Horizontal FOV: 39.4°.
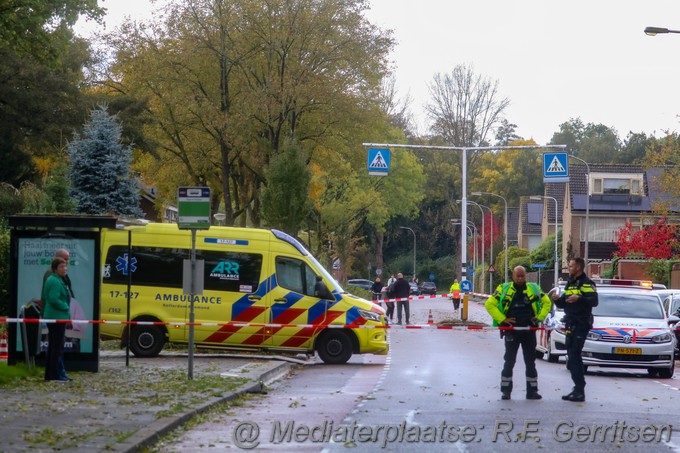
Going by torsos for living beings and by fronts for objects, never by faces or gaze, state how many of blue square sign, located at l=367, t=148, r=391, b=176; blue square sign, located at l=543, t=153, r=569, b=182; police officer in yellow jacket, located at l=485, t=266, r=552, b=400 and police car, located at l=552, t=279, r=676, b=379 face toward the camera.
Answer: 4

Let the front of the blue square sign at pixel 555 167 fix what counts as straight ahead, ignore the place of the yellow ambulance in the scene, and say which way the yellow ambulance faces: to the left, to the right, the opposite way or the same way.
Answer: to the left

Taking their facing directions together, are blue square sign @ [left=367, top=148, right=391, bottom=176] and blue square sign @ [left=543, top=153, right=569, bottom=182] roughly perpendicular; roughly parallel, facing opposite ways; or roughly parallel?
roughly parallel

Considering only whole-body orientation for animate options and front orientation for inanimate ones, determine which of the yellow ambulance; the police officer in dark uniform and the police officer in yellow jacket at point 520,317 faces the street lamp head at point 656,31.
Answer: the yellow ambulance

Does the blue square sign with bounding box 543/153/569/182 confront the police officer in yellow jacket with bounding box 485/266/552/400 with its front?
yes

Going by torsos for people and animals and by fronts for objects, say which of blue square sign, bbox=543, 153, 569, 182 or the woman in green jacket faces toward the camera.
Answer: the blue square sign

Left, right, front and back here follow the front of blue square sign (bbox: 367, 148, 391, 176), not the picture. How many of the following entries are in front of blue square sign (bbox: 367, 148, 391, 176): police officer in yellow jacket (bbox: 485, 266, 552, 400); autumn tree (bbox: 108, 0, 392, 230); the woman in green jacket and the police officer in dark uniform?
3

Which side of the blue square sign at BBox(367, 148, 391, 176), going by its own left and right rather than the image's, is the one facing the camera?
front

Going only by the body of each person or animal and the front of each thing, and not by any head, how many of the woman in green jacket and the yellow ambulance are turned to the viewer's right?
2

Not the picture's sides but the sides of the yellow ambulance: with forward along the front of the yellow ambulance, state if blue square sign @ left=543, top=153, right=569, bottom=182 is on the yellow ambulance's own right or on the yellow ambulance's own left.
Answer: on the yellow ambulance's own left

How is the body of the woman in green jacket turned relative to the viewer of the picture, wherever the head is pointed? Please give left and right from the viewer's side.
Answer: facing to the right of the viewer

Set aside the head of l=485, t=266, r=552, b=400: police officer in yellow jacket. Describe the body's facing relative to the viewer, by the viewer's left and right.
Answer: facing the viewer

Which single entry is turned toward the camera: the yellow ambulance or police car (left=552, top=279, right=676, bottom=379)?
the police car

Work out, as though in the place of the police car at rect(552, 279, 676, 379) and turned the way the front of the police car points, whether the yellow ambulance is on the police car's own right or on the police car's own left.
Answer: on the police car's own right

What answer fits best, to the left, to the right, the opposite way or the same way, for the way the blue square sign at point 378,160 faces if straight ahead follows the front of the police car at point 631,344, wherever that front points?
the same way

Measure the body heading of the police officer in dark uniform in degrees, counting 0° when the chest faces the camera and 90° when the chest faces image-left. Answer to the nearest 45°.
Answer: approximately 45°

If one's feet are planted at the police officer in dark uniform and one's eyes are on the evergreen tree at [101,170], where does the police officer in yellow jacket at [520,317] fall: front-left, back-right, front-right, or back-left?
front-left

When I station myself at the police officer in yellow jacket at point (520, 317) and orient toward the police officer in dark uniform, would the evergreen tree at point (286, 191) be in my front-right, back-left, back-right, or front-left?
back-left

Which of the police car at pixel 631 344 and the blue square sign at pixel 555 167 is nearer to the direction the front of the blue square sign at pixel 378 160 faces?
the police car

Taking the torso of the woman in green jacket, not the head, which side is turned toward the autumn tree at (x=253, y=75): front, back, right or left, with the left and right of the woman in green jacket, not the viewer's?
left
